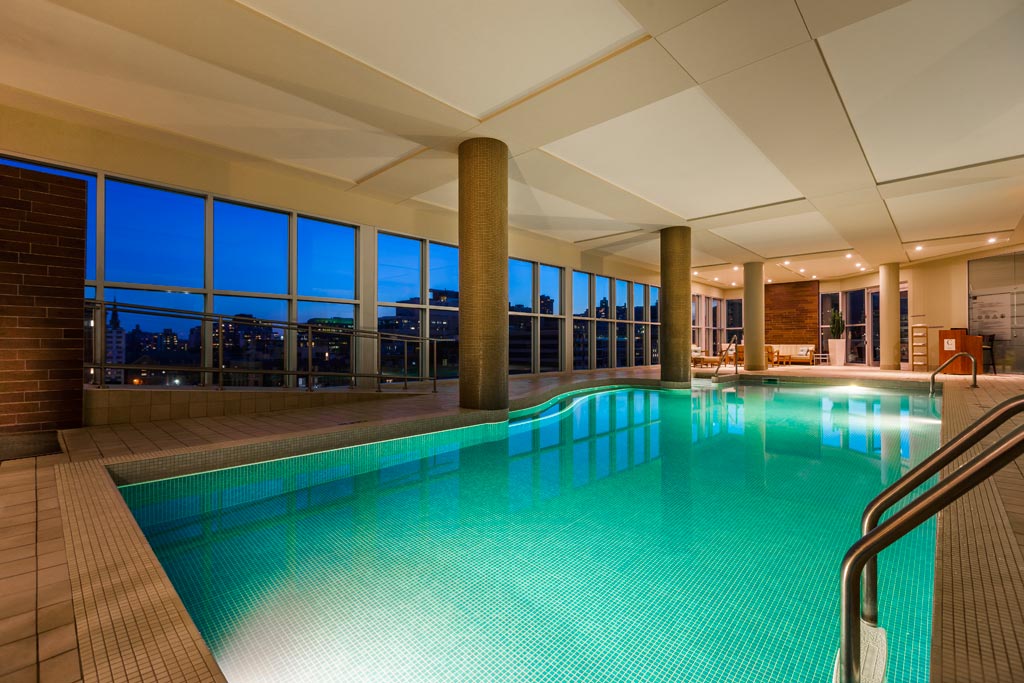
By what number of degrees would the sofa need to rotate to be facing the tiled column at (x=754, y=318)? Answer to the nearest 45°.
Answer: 0° — it already faces it

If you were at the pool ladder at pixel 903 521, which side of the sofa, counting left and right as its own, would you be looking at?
front

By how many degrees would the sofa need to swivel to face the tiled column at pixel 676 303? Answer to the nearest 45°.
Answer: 0° — it already faces it

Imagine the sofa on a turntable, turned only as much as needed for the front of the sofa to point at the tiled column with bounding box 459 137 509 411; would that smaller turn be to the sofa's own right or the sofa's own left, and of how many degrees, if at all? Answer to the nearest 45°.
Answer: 0° — it already faces it

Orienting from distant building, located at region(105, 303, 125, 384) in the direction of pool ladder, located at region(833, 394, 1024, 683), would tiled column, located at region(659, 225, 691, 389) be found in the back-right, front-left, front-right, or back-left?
front-left

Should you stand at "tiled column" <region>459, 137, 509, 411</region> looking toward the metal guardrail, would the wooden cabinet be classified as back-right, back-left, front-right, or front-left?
back-right

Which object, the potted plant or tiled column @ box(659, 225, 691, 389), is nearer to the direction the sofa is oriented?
the tiled column

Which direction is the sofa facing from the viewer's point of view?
toward the camera

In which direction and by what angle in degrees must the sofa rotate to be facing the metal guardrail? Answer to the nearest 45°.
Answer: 0° — it already faces it

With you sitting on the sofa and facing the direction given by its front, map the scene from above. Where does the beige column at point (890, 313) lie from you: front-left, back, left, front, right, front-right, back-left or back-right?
front-left

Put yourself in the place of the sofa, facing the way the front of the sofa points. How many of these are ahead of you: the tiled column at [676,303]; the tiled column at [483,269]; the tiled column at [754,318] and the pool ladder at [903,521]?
4

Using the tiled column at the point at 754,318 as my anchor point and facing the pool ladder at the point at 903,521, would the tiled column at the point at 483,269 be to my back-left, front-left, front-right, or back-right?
front-right

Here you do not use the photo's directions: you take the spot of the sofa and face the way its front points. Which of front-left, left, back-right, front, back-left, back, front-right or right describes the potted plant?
left
